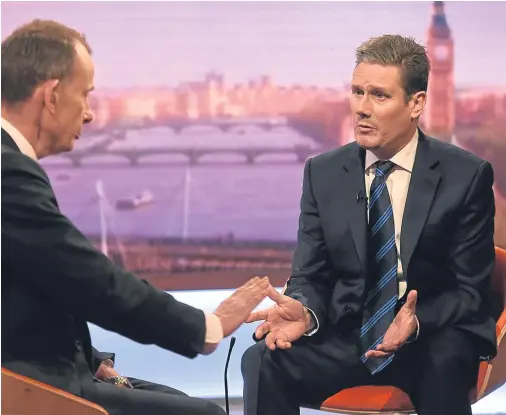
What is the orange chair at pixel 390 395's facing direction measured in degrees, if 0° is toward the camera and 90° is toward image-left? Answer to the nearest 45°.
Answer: approximately 45°

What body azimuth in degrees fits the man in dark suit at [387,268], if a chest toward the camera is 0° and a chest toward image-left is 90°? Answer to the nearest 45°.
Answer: approximately 45°

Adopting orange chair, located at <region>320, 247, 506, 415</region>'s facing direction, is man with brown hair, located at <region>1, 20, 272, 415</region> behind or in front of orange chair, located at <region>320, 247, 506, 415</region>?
in front
